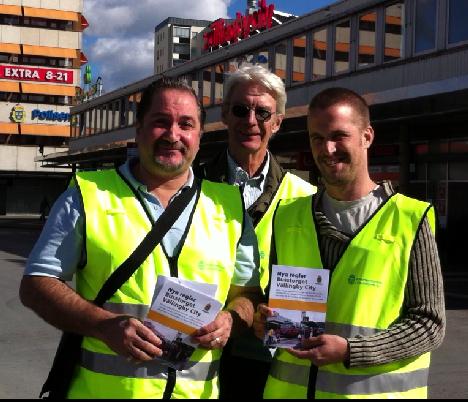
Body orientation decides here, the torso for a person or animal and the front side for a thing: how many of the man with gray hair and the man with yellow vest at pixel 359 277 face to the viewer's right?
0

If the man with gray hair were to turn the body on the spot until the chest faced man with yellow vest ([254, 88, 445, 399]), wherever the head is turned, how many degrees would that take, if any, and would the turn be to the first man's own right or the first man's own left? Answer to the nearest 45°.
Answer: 0° — they already face them

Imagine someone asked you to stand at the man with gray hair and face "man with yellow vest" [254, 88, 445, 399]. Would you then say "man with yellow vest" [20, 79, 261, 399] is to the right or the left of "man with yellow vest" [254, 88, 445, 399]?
right

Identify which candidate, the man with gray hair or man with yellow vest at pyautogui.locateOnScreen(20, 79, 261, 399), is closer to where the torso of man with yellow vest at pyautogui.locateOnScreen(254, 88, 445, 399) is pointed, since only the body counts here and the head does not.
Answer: the man with yellow vest

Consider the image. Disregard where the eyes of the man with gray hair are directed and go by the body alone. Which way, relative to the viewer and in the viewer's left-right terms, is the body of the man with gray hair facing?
facing the viewer

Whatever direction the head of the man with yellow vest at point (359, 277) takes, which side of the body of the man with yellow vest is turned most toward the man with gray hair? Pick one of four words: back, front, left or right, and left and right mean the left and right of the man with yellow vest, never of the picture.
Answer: right

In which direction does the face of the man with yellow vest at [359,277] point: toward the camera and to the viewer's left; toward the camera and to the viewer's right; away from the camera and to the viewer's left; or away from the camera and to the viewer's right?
toward the camera and to the viewer's left
